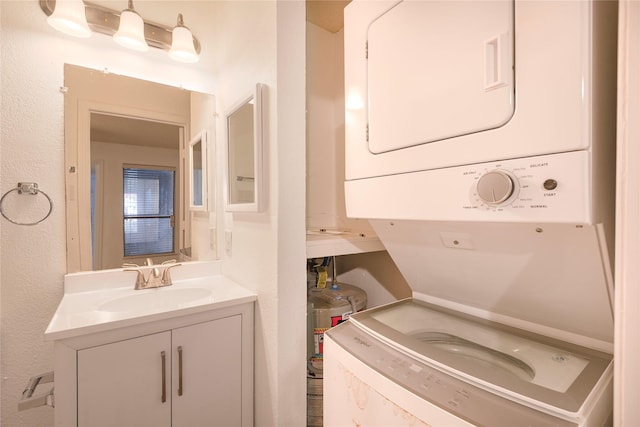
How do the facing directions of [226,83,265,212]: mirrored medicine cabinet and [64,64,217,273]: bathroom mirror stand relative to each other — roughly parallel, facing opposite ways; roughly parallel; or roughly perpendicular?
roughly perpendicular

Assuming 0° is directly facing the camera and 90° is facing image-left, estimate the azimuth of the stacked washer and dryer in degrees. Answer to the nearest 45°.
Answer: approximately 45°

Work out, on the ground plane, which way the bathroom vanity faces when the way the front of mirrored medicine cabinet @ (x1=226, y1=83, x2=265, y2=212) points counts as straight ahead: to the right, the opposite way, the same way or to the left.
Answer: to the left

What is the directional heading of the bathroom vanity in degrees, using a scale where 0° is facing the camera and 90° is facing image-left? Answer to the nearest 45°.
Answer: approximately 315°

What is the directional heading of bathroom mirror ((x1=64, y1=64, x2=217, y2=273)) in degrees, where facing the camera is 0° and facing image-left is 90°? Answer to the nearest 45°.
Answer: approximately 315°

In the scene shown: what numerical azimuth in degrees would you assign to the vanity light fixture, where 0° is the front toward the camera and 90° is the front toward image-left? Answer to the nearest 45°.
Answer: approximately 315°

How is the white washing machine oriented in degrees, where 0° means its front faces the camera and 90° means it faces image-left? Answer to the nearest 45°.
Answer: approximately 45°

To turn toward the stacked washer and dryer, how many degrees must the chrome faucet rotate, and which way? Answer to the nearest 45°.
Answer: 0° — it already faces it
